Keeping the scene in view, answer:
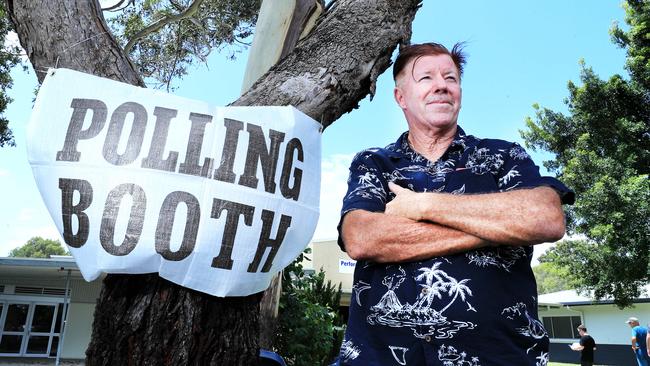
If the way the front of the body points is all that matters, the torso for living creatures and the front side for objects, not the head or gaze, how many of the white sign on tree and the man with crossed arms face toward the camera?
2

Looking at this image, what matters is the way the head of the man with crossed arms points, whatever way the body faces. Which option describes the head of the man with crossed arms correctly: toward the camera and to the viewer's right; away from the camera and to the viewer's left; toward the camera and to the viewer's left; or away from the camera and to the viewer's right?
toward the camera and to the viewer's right

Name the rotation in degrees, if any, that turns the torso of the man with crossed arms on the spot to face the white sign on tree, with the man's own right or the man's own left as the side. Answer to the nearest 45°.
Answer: approximately 90° to the man's own right

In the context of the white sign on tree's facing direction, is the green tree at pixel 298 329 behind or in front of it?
behind

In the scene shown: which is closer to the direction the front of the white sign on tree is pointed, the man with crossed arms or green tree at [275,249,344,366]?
the man with crossed arms

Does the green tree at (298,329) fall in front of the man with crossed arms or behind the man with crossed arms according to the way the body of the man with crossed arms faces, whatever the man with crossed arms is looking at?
behind

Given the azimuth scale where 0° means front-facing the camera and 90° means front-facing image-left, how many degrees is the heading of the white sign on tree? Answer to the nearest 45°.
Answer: approximately 0°

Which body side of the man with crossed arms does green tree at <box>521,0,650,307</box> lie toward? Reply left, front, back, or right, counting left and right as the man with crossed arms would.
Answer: back

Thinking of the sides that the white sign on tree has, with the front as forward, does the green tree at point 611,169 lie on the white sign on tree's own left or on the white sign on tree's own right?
on the white sign on tree's own left
